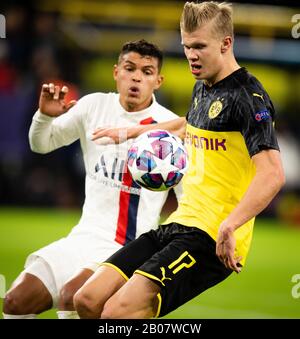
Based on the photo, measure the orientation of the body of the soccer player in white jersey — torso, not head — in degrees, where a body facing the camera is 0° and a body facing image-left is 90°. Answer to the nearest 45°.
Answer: approximately 0°

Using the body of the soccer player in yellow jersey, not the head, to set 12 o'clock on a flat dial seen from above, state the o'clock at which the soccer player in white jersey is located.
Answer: The soccer player in white jersey is roughly at 3 o'clock from the soccer player in yellow jersey.
